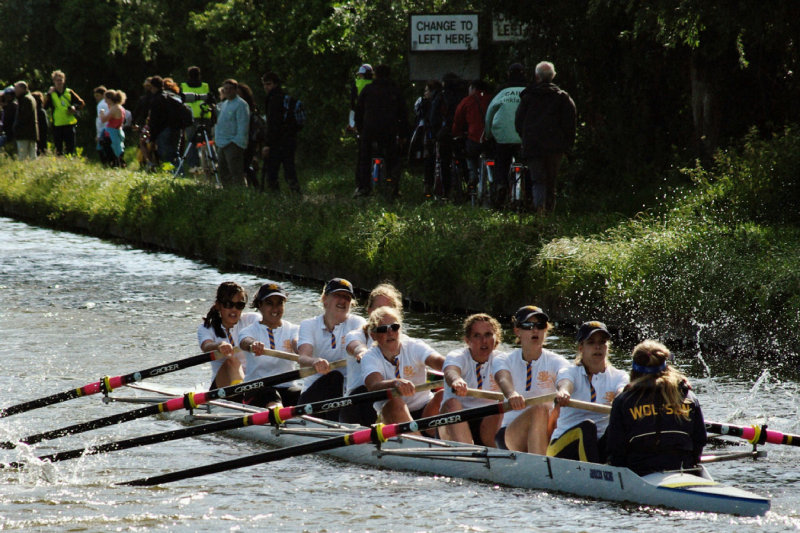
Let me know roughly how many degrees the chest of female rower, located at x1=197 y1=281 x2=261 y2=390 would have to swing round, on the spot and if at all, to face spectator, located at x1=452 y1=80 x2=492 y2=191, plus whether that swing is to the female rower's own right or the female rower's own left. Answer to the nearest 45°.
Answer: approximately 90° to the female rower's own left

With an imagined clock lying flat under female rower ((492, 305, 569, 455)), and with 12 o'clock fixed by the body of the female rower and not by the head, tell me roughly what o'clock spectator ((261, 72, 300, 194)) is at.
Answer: The spectator is roughly at 7 o'clock from the female rower.

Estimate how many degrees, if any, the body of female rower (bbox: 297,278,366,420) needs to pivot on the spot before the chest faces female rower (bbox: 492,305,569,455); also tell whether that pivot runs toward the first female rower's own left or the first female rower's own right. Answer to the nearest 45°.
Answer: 0° — they already face them

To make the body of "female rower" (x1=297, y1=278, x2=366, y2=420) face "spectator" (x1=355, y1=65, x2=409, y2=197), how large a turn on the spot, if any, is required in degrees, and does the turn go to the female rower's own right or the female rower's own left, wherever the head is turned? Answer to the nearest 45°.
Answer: approximately 135° to the female rower's own left

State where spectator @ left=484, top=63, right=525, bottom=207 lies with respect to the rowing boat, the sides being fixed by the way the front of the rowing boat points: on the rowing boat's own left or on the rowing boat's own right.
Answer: on the rowing boat's own right

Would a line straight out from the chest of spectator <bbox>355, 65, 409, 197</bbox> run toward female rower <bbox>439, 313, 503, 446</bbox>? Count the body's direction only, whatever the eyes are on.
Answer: no

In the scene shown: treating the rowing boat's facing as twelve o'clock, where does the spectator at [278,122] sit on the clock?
The spectator is roughly at 1 o'clock from the rowing boat.

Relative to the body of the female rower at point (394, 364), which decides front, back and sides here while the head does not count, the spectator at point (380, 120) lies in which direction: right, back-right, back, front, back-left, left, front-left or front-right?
back-left
